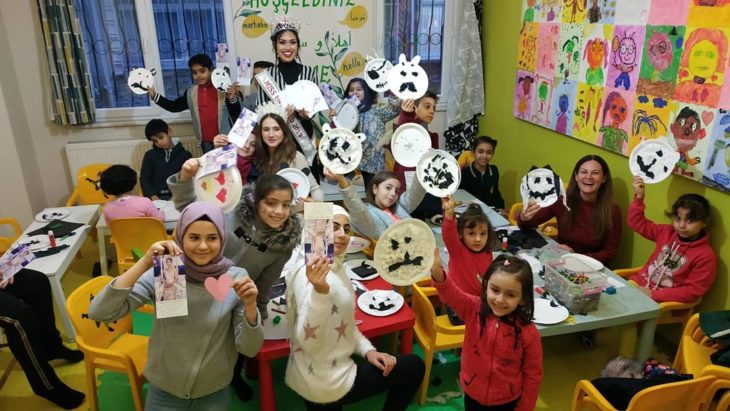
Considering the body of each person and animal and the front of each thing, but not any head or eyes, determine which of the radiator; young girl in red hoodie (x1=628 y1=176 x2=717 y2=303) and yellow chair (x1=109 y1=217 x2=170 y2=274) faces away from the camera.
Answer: the yellow chair

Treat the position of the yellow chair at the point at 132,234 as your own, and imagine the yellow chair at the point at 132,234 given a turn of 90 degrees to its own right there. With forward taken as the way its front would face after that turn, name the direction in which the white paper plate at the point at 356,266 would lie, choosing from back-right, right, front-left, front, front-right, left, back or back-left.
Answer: front-right

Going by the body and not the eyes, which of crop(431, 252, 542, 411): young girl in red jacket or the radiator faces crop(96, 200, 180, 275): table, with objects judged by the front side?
the radiator

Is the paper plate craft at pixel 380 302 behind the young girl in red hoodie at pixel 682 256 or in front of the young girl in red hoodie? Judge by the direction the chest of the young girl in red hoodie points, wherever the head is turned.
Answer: in front

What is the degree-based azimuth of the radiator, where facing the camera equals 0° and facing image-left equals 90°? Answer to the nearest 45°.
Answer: approximately 0°

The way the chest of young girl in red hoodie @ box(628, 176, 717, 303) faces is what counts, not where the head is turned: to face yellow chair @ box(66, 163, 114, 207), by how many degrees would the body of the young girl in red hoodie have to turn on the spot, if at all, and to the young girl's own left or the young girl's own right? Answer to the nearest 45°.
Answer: approximately 45° to the young girl's own right

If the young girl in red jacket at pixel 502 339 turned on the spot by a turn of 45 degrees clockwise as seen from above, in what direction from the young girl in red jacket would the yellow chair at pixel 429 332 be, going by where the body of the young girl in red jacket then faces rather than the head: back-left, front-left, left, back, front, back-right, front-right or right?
right

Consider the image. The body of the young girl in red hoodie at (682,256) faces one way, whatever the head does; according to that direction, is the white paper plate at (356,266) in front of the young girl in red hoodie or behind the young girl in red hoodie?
in front

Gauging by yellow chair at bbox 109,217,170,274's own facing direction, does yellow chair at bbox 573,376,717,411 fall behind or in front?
behind

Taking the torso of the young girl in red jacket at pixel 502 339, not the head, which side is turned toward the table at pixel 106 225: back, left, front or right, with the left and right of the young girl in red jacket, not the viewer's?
right

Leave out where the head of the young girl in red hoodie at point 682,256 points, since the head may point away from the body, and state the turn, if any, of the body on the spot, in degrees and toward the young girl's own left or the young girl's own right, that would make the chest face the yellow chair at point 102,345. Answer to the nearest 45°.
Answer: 0° — they already face it

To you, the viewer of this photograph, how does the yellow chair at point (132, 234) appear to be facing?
facing away from the viewer
